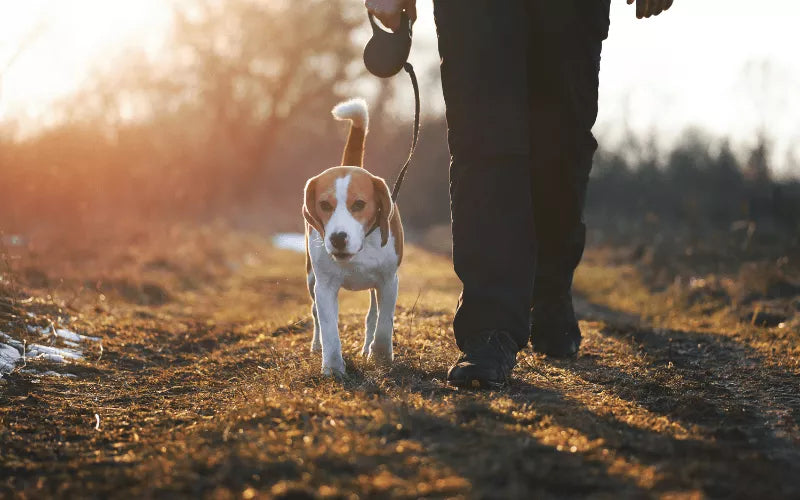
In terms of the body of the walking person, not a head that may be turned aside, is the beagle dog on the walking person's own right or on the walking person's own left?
on the walking person's own right

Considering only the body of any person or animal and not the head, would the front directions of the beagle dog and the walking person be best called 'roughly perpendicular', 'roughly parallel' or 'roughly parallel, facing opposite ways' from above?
roughly parallel

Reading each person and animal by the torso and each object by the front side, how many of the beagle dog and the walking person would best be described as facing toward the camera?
2

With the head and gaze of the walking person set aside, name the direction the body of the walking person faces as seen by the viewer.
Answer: toward the camera

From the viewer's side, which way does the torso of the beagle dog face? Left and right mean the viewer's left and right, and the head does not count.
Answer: facing the viewer
